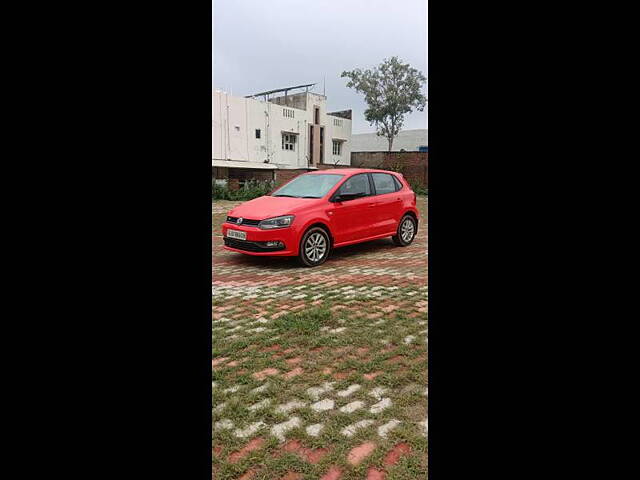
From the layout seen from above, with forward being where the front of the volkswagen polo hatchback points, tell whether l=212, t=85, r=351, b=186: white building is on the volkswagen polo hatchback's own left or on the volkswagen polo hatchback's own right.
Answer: on the volkswagen polo hatchback's own right

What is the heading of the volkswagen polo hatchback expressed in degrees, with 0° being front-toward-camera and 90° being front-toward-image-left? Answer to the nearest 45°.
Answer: approximately 45°

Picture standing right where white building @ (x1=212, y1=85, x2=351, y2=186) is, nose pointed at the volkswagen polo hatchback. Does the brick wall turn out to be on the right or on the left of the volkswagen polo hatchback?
left

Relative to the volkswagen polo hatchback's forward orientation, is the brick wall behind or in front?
behind

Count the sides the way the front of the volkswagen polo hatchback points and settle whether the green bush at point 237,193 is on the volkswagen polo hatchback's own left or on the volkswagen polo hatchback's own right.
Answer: on the volkswagen polo hatchback's own right
